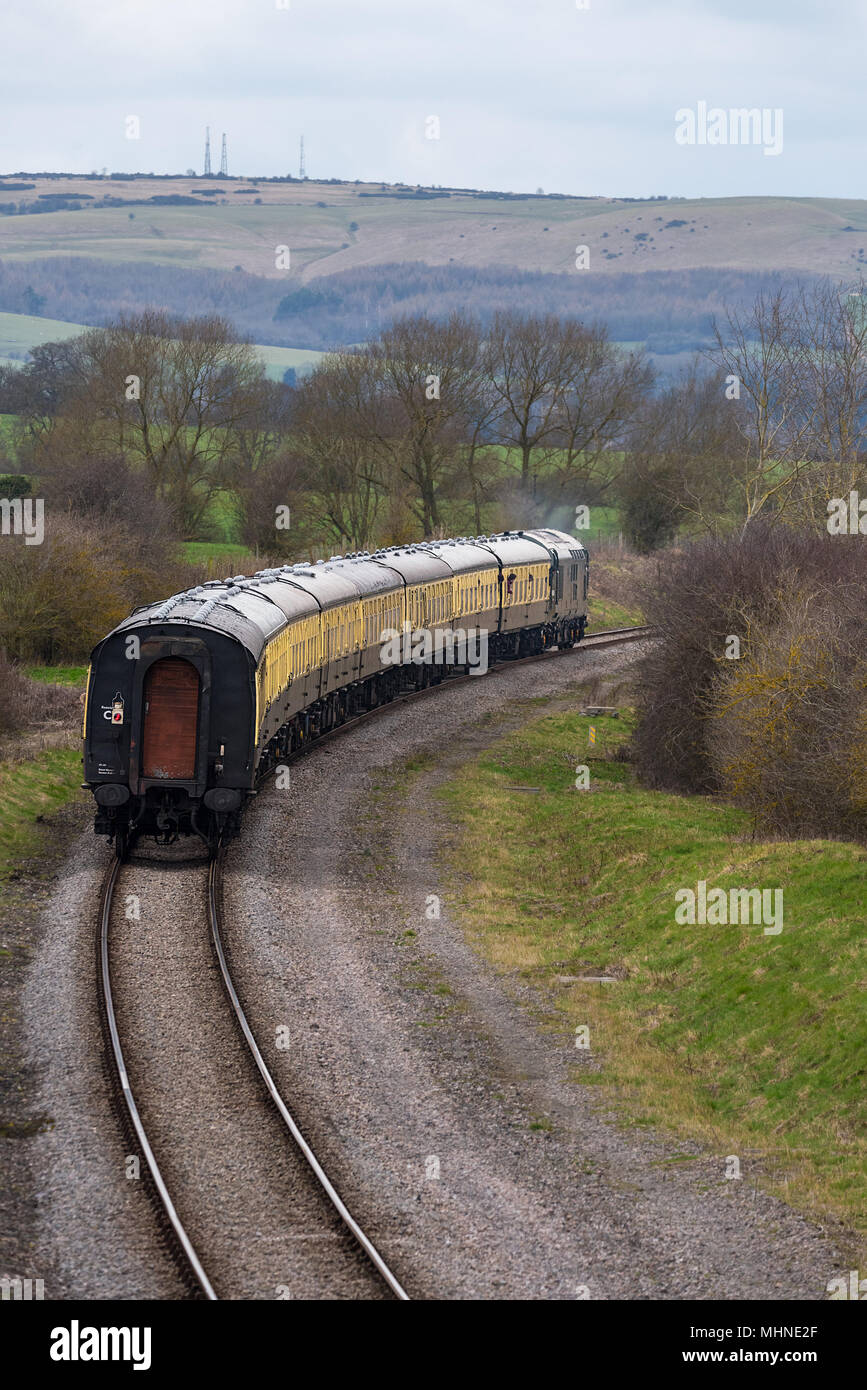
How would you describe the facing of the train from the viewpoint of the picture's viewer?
facing away from the viewer and to the right of the viewer

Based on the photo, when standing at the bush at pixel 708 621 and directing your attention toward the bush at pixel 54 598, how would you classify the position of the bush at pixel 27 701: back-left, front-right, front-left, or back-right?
front-left

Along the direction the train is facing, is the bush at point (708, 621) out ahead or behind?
ahead

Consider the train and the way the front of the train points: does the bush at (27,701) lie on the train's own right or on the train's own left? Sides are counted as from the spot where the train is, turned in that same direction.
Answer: on the train's own left

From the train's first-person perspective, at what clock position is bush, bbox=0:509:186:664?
The bush is roughly at 10 o'clock from the train.

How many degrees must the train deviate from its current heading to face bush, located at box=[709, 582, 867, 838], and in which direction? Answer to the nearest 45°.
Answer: approximately 135° to its right
